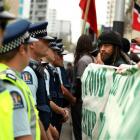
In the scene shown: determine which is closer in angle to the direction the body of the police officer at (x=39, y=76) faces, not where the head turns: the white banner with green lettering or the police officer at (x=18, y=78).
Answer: the white banner with green lettering

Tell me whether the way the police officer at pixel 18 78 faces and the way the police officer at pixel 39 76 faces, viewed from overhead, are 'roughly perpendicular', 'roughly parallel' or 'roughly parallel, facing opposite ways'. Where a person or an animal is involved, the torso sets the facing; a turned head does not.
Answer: roughly parallel

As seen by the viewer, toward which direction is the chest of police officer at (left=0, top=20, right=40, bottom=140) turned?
to the viewer's right

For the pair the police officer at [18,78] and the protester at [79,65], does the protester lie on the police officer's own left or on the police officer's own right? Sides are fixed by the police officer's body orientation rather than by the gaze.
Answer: on the police officer's own left

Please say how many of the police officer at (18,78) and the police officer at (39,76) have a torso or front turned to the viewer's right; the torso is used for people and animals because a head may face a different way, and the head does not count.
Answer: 2

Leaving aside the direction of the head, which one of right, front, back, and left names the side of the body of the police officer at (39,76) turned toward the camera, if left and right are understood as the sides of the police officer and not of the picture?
right

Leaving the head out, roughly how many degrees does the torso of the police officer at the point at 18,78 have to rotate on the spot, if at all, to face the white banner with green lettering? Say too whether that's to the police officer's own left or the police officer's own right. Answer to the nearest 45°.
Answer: approximately 45° to the police officer's own left

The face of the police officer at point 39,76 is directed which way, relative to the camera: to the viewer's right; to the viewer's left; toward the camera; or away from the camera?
to the viewer's right

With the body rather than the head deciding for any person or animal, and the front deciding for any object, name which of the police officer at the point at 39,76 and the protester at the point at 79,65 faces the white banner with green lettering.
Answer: the police officer
